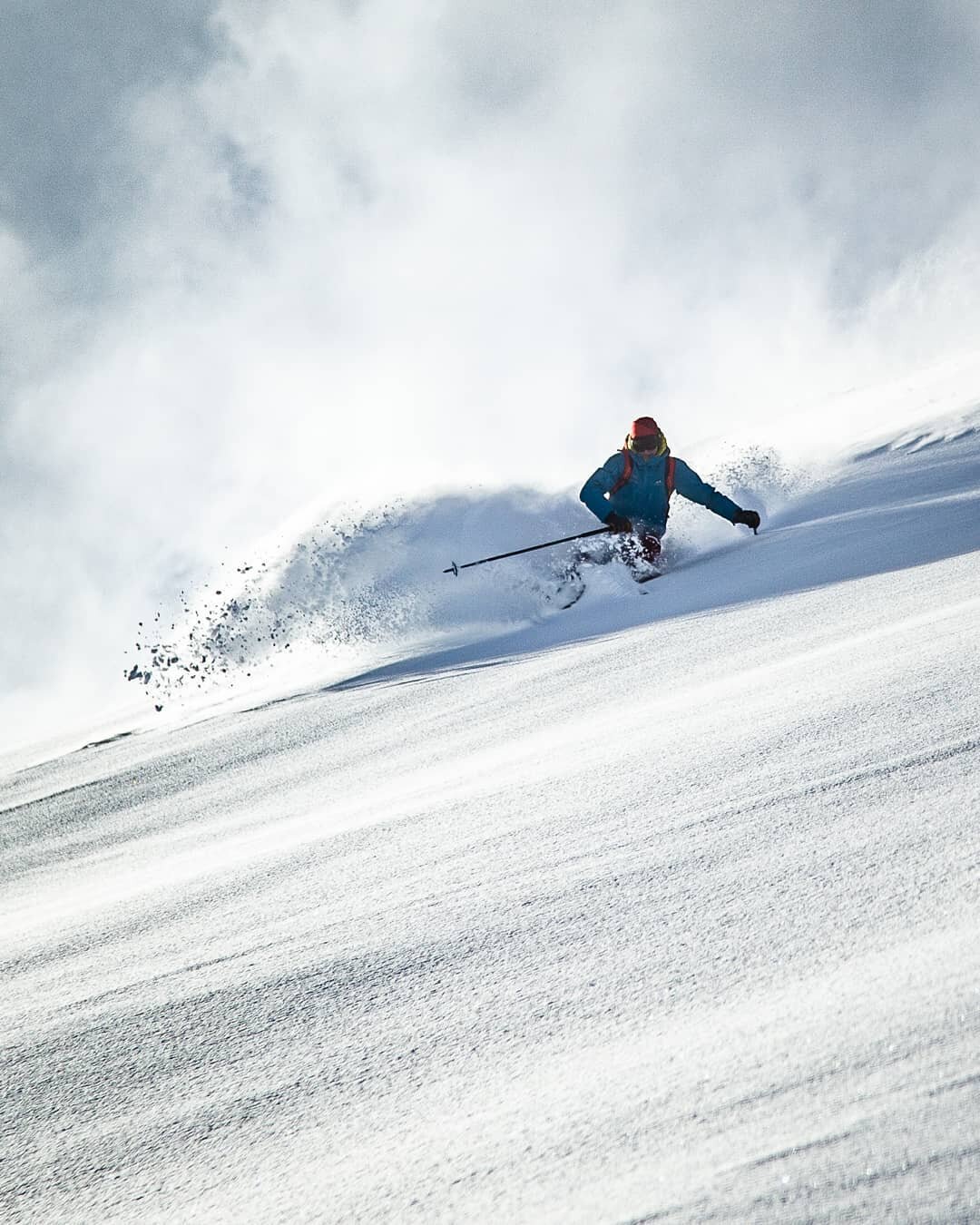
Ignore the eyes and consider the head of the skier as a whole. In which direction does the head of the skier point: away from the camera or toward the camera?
toward the camera

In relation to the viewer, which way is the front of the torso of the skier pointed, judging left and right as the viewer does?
facing the viewer
